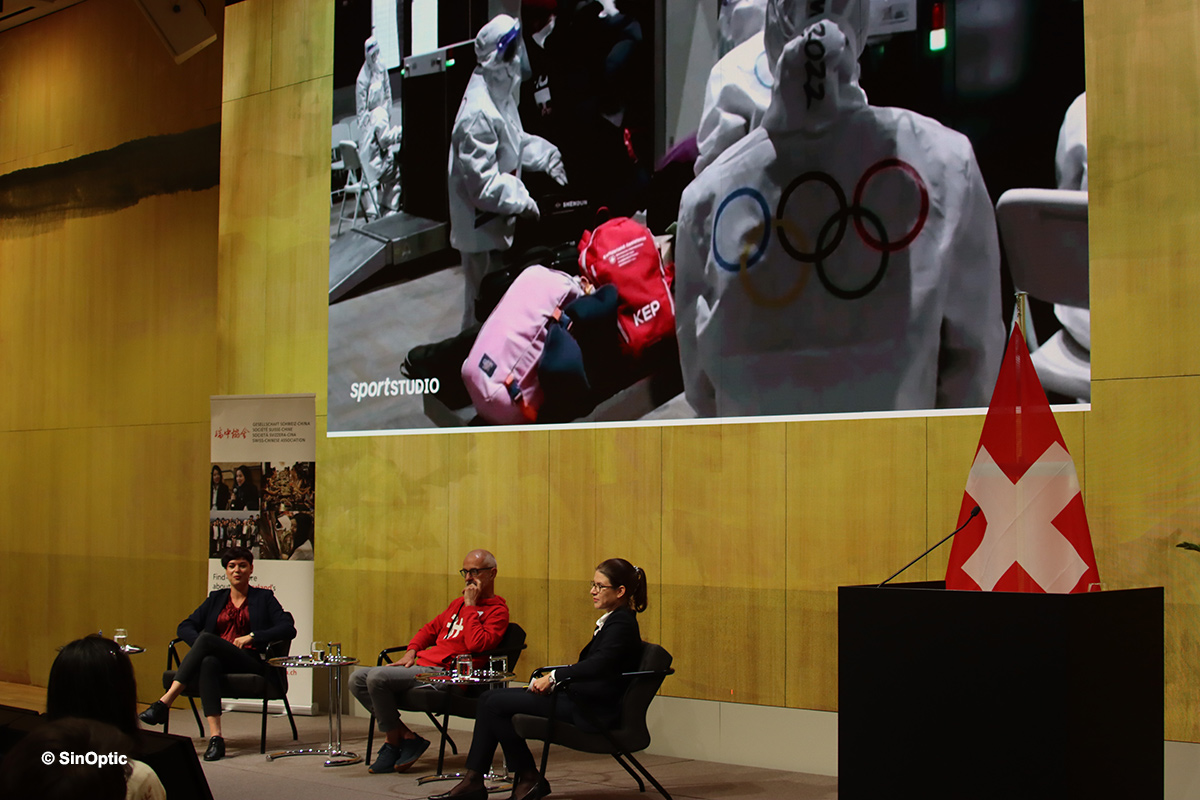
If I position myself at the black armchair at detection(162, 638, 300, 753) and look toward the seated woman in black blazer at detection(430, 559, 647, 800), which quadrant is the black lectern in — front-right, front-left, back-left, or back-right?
front-right

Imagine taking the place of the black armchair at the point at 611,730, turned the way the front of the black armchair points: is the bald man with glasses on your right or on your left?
on your right

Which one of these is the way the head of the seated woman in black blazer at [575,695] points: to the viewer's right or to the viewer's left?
to the viewer's left

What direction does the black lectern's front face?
toward the camera

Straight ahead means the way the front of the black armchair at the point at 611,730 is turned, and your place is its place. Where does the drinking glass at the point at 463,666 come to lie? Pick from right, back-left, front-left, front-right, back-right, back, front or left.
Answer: front-right

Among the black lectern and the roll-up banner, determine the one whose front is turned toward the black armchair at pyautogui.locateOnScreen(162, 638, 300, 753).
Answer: the roll-up banner

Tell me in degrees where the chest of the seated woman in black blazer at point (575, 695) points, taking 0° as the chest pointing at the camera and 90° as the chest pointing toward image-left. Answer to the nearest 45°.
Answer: approximately 90°

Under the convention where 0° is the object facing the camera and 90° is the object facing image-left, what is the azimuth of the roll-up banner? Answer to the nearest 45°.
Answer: approximately 0°

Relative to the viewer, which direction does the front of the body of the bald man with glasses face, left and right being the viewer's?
facing the viewer and to the left of the viewer

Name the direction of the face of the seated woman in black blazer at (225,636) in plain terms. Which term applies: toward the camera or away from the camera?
toward the camera

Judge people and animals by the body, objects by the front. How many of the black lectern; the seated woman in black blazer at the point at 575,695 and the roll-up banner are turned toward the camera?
2

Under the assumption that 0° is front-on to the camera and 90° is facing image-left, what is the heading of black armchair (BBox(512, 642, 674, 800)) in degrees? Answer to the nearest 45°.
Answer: approximately 90°

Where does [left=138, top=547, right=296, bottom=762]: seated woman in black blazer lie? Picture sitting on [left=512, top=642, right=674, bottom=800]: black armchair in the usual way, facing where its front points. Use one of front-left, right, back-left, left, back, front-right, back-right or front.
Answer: front-right

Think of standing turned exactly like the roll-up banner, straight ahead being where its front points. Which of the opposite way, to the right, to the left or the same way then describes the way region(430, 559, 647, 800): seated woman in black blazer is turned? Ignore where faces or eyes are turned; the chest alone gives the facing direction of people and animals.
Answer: to the right

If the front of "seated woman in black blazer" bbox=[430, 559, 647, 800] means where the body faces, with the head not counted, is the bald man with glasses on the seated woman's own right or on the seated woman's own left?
on the seated woman's own right

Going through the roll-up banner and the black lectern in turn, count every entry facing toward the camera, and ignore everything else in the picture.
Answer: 2

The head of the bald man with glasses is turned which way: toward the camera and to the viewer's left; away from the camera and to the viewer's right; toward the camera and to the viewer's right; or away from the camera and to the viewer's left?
toward the camera and to the viewer's left
